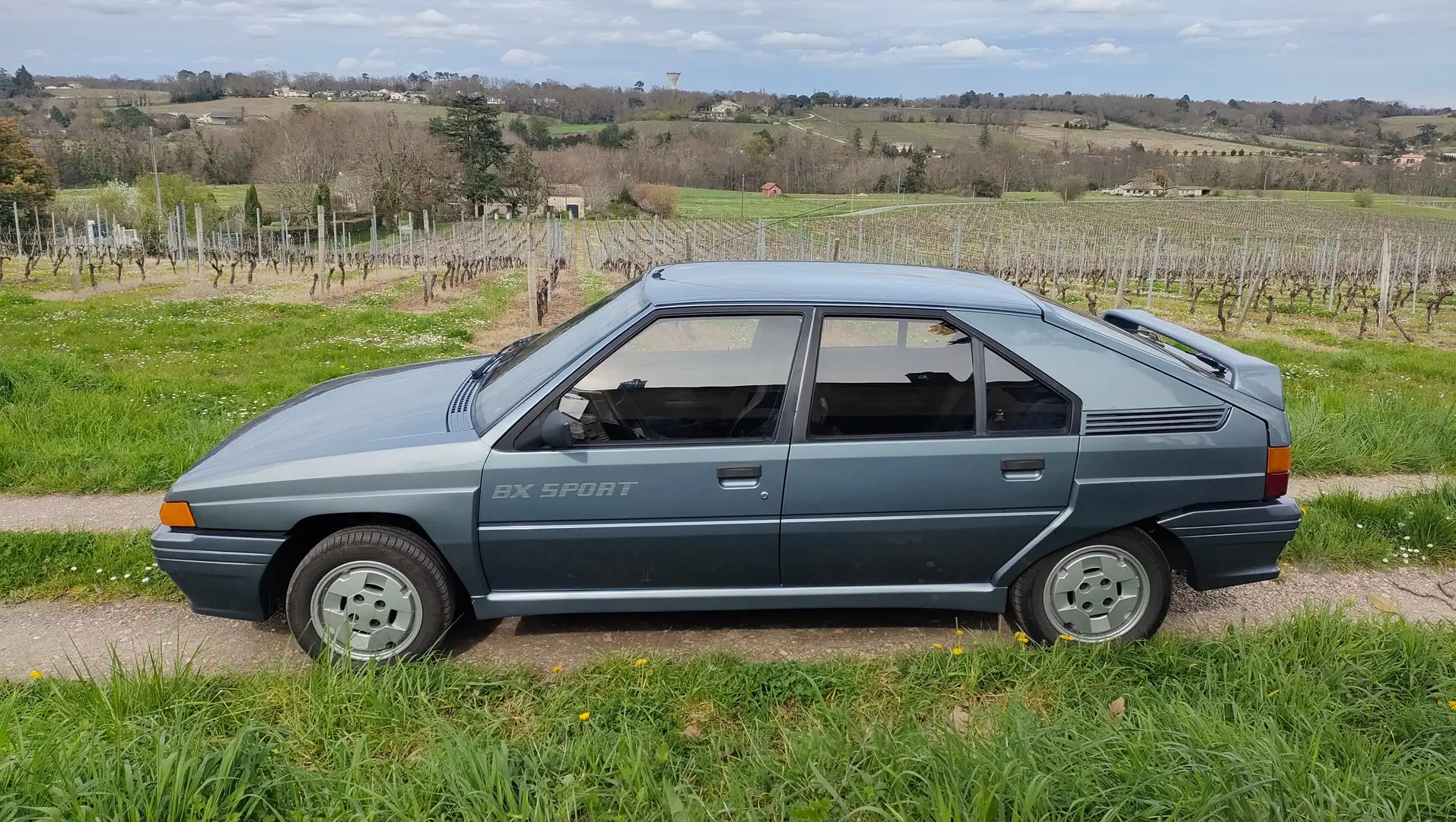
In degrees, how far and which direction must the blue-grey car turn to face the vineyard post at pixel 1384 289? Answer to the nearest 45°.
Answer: approximately 135° to its right

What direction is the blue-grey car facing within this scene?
to the viewer's left

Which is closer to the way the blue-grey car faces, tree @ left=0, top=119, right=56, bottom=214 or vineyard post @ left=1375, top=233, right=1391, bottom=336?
the tree

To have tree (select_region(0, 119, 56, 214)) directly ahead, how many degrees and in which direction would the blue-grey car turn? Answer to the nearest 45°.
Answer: approximately 45° to its right

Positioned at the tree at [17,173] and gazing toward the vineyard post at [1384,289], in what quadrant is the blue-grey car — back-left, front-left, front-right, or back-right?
front-right
